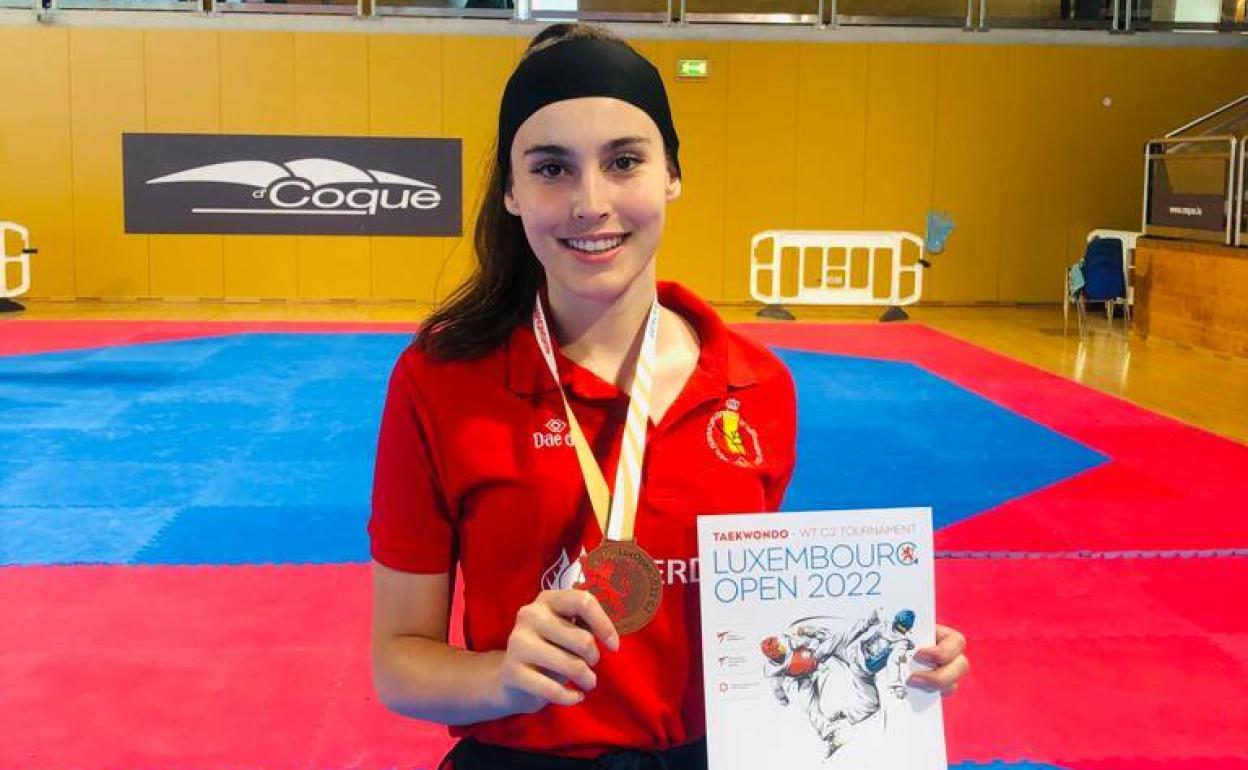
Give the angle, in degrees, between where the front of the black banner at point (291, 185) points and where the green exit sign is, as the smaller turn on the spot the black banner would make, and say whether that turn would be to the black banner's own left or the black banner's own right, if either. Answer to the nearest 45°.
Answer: approximately 90° to the black banner's own left

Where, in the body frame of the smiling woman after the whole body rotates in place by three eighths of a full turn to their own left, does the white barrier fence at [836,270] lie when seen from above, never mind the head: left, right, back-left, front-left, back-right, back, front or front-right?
front-left

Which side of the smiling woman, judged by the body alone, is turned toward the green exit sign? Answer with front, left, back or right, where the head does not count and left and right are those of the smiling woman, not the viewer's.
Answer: back

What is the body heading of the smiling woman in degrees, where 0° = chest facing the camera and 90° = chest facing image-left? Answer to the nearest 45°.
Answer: approximately 0°

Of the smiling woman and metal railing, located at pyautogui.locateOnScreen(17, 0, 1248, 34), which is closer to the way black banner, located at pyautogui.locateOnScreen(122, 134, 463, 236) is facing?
the smiling woman

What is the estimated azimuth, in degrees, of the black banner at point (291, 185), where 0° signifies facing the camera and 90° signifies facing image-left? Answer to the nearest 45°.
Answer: approximately 0°

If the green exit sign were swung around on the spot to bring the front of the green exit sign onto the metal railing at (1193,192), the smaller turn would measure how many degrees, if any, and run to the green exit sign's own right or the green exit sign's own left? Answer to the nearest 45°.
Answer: approximately 45° to the green exit sign's own left
